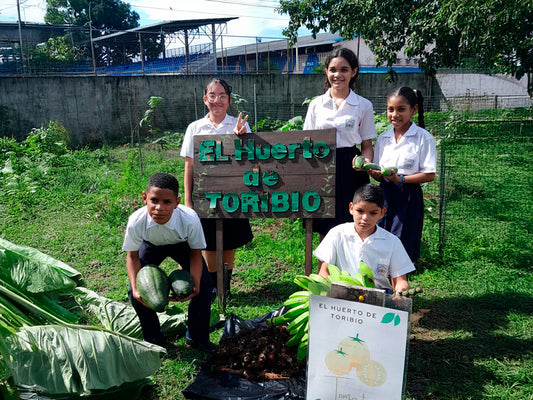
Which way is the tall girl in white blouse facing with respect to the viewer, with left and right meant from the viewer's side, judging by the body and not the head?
facing the viewer

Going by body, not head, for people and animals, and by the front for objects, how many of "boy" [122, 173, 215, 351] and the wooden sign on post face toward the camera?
2

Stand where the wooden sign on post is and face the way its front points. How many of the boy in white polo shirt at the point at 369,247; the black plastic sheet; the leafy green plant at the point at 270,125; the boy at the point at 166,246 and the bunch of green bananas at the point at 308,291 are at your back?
1

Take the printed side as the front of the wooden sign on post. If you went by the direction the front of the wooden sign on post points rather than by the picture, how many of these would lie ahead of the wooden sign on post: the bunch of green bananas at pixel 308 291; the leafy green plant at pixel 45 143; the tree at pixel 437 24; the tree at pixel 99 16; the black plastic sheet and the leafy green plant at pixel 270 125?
2

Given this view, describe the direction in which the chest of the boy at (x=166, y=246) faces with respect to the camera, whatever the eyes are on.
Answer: toward the camera

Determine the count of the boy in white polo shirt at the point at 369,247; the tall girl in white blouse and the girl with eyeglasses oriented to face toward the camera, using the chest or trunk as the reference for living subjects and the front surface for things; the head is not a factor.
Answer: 3

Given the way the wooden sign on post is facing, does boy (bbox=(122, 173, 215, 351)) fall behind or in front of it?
in front

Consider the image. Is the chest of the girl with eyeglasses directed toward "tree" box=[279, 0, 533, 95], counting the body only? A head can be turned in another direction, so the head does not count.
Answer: no

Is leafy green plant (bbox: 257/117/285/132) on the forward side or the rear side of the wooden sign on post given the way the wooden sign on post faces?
on the rear side

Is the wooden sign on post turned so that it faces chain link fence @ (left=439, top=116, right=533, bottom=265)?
no

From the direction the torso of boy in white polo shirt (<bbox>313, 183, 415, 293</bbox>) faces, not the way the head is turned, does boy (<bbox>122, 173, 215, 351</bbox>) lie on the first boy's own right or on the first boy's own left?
on the first boy's own right

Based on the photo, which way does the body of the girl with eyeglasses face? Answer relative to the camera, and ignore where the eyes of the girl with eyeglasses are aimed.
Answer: toward the camera

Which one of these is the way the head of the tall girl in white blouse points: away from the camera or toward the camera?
toward the camera

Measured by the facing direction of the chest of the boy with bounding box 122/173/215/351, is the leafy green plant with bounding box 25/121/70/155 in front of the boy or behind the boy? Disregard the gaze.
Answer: behind

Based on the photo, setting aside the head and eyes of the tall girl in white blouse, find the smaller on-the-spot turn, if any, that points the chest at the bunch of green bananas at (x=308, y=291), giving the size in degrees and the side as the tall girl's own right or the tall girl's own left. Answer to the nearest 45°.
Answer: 0° — they already face it
